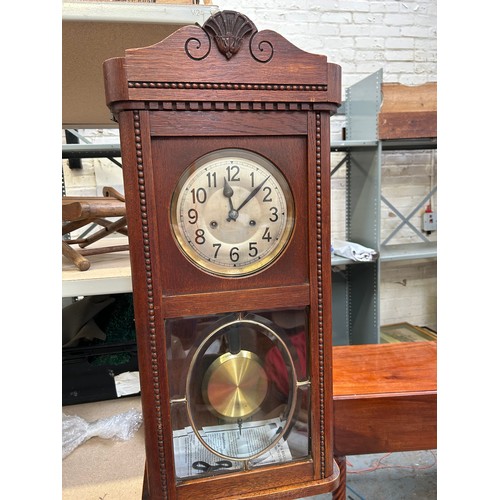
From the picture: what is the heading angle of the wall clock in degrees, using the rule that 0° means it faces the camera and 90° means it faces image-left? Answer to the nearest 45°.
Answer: approximately 0°

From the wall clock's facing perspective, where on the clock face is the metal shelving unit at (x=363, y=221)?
The metal shelving unit is roughly at 7 o'clock from the wall clock.

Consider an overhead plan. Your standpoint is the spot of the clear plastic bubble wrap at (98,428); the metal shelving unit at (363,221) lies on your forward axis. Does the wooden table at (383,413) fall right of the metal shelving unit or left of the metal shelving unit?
right
